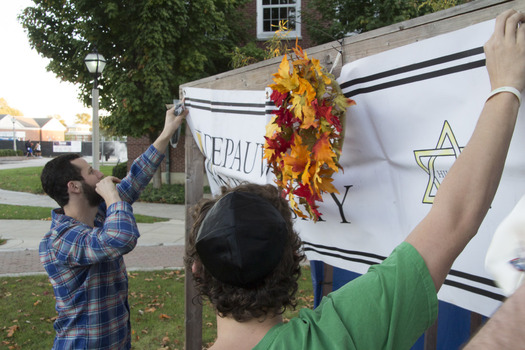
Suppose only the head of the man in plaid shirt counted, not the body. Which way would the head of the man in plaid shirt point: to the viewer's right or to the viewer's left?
to the viewer's right

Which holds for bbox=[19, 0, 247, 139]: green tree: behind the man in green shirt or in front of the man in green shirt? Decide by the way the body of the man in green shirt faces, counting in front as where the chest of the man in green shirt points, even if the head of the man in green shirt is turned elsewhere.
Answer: in front

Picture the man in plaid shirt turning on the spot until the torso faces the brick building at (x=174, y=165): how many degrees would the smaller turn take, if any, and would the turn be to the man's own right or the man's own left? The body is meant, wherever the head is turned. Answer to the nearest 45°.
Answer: approximately 90° to the man's own left

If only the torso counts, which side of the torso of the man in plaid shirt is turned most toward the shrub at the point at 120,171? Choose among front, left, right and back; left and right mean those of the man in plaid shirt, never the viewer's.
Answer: left

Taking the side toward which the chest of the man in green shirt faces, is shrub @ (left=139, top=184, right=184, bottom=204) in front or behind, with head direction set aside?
in front

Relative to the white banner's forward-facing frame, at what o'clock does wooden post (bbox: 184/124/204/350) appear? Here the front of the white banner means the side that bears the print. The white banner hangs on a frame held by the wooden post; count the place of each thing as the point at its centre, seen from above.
The wooden post is roughly at 3 o'clock from the white banner.

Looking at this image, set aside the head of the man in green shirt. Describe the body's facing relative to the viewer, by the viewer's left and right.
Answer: facing away from the viewer

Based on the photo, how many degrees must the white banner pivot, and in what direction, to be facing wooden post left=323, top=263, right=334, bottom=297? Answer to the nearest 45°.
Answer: approximately 135° to its right

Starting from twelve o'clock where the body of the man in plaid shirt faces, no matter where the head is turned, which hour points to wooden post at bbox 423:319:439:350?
The wooden post is roughly at 1 o'clock from the man in plaid shirt.

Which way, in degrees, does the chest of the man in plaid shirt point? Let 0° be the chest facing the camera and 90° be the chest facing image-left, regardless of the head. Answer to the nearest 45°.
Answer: approximately 270°

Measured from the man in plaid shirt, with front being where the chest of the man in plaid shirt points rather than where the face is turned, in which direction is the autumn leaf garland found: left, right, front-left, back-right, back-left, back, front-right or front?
front-right

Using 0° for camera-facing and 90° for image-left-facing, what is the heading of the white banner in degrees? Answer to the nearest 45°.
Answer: approximately 45°
